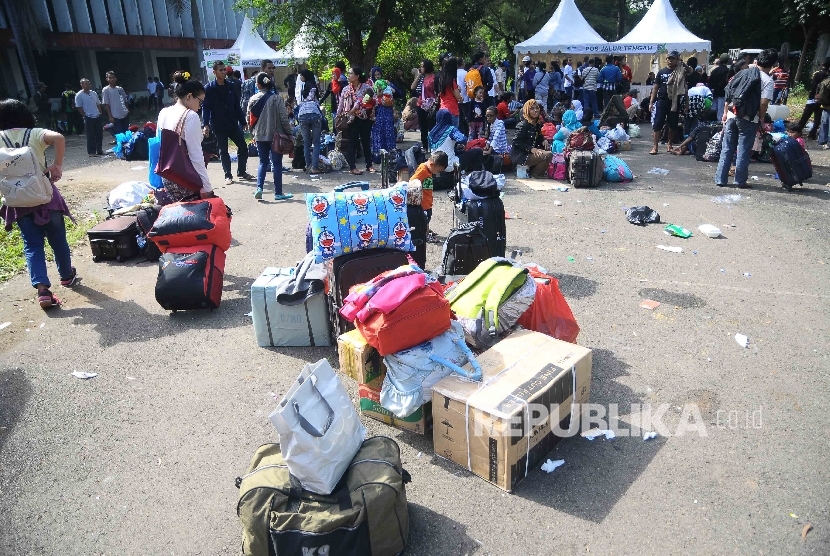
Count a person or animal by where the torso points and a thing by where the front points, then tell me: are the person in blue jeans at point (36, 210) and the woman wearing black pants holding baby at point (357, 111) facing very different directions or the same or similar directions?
very different directions

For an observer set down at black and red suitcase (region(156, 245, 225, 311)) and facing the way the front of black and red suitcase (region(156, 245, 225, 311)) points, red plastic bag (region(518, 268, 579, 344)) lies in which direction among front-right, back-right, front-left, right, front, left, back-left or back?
left

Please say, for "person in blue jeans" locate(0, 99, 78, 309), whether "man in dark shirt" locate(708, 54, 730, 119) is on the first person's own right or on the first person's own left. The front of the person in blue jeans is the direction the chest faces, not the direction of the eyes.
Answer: on the first person's own right

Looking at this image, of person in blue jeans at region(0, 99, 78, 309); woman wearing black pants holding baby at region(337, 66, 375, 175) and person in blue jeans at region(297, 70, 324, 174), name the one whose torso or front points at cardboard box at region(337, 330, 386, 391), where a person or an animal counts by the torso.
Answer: the woman wearing black pants holding baby

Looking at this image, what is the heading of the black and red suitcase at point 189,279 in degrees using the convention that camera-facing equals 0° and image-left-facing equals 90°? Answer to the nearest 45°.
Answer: approximately 45°

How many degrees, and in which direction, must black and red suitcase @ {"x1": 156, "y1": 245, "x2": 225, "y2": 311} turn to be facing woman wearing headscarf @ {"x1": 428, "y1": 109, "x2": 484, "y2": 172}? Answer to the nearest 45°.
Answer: approximately 180°

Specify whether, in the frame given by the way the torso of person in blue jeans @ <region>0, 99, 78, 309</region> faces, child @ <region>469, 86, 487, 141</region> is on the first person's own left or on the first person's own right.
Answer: on the first person's own right

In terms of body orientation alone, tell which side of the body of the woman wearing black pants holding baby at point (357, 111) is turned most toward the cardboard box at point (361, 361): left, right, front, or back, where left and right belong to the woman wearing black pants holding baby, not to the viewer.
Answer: front

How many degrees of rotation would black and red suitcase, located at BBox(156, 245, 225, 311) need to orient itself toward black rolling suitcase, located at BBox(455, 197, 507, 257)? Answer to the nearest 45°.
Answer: approximately 135° to its left

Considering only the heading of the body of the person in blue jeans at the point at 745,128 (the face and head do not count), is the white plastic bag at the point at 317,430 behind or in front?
behind

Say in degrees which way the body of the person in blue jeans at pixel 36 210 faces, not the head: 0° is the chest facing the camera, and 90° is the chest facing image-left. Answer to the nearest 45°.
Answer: approximately 180°
